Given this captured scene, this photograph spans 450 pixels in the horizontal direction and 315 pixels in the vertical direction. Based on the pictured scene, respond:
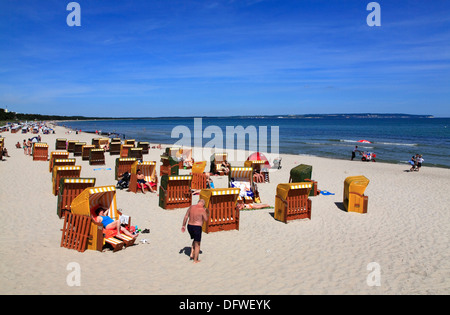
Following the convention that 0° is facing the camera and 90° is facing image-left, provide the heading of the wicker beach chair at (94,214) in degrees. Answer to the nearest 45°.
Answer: approximately 315°

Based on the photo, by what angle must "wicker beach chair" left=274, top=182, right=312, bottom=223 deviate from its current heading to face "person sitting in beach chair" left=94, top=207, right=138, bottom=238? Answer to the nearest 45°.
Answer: approximately 90° to its right

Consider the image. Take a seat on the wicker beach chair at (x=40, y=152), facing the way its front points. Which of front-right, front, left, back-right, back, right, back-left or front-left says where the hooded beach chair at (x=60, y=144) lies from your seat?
back

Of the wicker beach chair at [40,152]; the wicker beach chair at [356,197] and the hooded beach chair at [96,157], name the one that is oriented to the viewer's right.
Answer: the wicker beach chair at [356,197]

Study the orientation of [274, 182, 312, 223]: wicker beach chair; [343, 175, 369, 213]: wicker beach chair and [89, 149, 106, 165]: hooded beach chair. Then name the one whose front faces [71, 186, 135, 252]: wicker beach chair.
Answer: the hooded beach chair

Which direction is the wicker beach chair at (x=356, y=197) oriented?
to the viewer's right

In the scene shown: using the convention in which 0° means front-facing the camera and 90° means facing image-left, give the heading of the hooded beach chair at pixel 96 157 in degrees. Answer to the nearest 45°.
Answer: approximately 0°

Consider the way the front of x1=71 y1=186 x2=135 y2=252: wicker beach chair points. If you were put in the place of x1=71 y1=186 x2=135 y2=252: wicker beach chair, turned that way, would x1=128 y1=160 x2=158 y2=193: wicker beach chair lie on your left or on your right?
on your left

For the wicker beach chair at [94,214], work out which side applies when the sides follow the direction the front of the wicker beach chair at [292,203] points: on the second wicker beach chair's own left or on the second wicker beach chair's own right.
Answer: on the second wicker beach chair's own right

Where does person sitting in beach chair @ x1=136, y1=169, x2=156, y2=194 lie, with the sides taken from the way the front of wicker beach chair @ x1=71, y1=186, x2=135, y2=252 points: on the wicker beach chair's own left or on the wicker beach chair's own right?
on the wicker beach chair's own left
